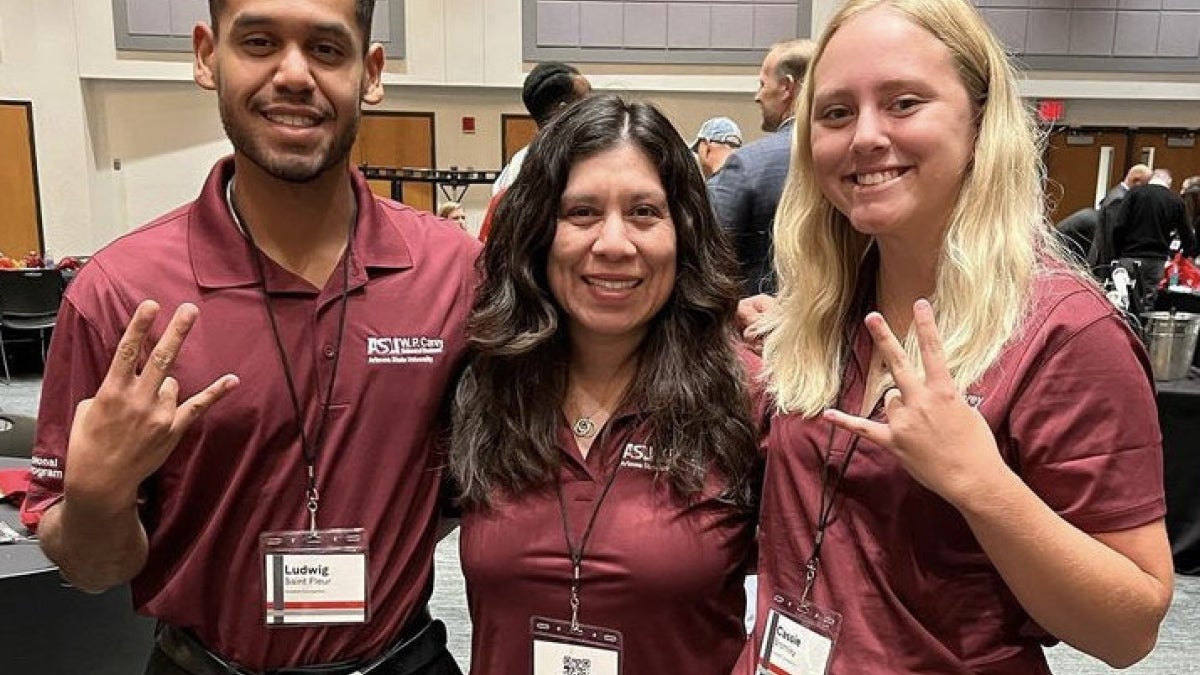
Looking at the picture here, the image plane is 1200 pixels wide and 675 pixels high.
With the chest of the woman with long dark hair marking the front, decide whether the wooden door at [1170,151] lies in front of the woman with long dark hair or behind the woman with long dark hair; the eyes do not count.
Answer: behind

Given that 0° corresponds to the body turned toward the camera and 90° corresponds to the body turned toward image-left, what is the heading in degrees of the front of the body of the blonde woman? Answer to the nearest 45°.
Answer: approximately 45°

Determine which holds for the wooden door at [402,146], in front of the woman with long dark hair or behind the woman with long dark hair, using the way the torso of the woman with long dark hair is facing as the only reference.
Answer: behind

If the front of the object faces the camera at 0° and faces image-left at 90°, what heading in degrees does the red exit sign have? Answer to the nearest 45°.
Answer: approximately 0°

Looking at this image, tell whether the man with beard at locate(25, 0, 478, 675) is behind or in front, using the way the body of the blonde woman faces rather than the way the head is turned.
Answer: in front

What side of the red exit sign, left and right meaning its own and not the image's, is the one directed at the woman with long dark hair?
front

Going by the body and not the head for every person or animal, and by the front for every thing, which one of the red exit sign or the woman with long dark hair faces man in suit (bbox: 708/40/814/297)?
the red exit sign

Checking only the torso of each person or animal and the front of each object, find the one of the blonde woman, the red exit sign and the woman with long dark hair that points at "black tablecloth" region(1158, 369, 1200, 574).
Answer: the red exit sign

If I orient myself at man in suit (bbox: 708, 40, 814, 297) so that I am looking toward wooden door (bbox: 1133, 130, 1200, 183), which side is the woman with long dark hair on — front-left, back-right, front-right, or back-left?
back-right

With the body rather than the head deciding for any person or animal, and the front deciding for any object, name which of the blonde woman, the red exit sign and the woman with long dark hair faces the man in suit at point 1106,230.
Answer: the red exit sign

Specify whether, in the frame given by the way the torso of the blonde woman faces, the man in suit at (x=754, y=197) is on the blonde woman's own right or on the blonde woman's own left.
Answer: on the blonde woman's own right

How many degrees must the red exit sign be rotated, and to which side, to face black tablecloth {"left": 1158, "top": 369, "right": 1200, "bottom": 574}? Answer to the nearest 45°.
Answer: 0° — it already faces it

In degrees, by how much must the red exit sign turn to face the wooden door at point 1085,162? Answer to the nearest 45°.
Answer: approximately 135° to its left

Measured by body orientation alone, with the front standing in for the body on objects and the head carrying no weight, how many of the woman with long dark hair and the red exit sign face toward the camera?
2
